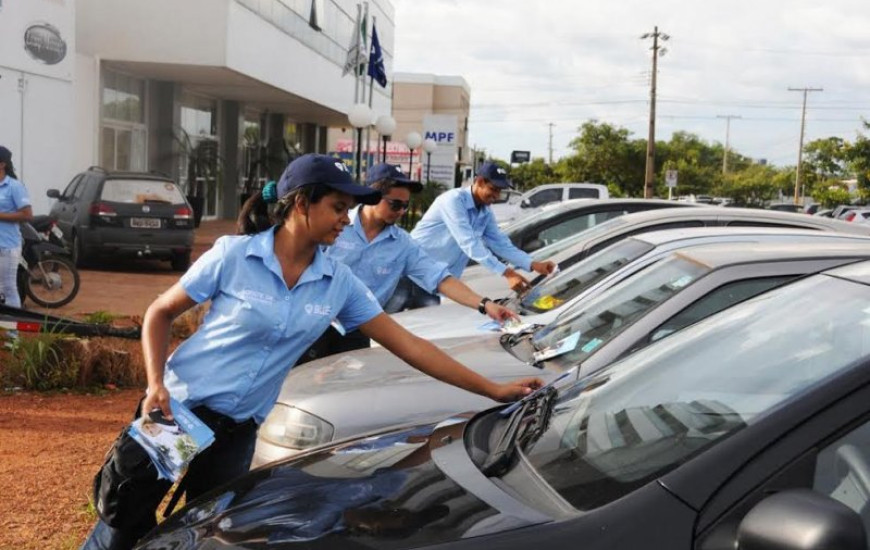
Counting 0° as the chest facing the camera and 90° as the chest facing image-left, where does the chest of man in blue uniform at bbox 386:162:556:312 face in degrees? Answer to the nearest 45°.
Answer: approximately 315°

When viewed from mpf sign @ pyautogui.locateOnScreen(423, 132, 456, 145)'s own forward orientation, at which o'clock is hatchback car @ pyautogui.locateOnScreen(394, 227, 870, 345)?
The hatchback car is roughly at 12 o'clock from the mpf sign.

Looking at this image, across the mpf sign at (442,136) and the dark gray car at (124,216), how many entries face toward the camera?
1

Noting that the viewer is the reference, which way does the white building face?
facing the viewer and to the right of the viewer

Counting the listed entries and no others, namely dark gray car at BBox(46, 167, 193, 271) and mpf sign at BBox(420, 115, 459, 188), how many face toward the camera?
1

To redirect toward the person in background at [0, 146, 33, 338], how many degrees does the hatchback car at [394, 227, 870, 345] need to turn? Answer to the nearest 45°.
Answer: approximately 45° to its right

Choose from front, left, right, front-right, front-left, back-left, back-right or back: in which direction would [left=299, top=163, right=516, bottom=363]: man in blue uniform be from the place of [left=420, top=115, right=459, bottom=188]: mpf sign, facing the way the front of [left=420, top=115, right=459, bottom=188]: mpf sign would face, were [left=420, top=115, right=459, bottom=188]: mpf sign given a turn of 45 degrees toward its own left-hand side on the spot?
front-right

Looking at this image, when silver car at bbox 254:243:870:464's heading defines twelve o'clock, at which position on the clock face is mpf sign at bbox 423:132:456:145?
The mpf sign is roughly at 4 o'clock from the silver car.

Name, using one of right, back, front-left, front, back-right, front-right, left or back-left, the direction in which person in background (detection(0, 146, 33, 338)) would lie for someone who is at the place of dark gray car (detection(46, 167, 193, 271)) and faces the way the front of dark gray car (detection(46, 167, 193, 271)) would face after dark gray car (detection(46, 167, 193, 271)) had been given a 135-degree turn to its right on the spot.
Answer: right

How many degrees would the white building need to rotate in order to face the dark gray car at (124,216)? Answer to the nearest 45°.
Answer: approximately 45° to its right

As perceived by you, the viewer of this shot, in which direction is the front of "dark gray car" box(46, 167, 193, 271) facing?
facing away from the viewer and to the left of the viewer

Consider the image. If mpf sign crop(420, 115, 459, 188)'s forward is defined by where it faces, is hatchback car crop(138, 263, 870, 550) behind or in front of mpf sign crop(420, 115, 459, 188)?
in front

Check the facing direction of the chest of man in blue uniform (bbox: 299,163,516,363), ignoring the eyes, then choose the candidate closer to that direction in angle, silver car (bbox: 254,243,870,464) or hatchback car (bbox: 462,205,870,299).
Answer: the silver car

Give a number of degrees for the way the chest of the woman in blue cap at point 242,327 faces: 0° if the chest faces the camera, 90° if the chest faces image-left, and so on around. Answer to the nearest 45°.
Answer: approximately 315°

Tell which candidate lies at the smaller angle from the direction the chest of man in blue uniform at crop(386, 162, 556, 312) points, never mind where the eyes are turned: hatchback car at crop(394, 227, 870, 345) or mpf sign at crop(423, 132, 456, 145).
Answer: the hatchback car

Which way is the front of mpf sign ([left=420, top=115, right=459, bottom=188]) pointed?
toward the camera

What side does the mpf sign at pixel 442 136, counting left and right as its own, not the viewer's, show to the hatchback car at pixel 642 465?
front
